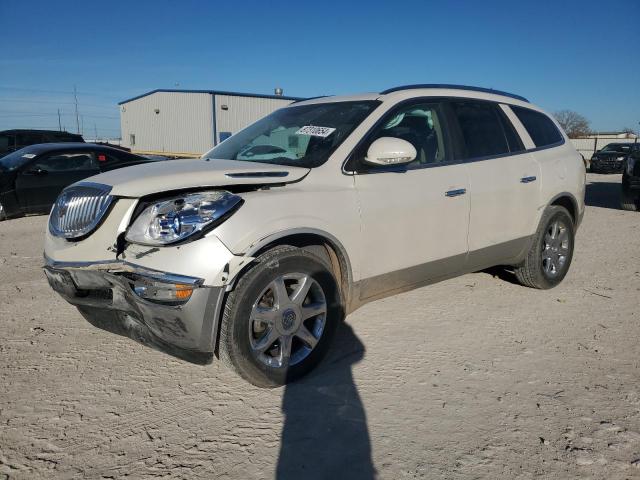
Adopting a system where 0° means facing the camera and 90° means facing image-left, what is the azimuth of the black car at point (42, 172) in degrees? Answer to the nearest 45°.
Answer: approximately 45°

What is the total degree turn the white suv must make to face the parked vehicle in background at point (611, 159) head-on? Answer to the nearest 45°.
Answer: approximately 180°

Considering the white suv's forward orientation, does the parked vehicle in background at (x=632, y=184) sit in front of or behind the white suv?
behind

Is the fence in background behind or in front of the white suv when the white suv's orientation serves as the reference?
behind

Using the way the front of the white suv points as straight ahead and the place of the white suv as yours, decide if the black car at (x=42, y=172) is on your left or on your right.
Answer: on your right

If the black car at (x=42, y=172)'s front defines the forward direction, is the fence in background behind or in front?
behind

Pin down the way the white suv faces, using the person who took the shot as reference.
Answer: facing the viewer and to the left of the viewer

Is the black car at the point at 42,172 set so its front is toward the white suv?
no

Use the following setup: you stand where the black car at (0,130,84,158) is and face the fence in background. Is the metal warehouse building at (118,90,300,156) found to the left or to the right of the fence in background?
left

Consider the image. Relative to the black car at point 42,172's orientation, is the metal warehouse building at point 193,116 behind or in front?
behind

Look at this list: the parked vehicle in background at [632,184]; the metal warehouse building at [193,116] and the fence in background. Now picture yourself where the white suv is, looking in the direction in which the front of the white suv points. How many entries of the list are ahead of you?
0

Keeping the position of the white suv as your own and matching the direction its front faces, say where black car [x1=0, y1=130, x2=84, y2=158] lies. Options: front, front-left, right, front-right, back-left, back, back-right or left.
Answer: right

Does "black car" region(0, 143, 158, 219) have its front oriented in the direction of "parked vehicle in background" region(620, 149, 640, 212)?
no

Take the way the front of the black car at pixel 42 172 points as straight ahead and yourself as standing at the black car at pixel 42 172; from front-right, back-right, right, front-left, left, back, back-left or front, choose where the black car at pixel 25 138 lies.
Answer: back-right
